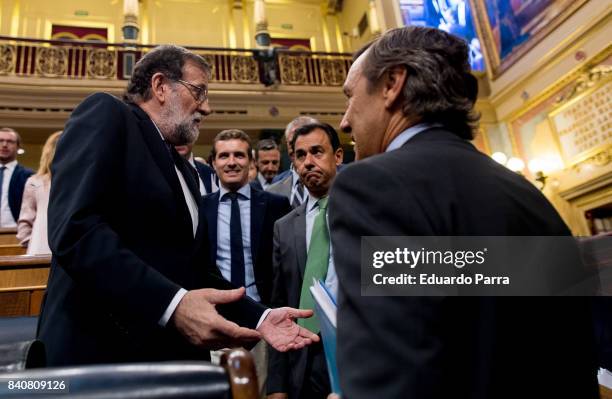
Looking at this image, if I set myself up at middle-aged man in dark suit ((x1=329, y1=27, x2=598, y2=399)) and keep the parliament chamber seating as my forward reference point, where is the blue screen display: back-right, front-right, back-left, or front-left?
back-right

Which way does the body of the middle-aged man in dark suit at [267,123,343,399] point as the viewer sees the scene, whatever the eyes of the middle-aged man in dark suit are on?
toward the camera

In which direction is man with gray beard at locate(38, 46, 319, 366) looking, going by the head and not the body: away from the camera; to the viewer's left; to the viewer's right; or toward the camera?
to the viewer's right

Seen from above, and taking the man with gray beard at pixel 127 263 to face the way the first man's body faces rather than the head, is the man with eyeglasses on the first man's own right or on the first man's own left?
on the first man's own left

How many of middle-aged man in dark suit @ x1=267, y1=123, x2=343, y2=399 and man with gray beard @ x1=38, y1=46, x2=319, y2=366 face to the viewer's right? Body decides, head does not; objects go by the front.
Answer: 1

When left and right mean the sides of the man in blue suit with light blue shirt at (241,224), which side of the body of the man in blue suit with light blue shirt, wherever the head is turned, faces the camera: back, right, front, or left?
front

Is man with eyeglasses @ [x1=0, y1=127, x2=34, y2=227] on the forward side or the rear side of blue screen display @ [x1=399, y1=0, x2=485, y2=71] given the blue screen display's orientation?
on the forward side

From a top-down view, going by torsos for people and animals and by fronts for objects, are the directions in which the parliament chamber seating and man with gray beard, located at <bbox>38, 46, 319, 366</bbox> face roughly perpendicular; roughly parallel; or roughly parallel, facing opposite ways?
roughly perpendicular

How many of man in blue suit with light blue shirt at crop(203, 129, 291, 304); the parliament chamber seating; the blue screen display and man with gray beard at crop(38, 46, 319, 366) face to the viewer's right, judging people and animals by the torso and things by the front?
1

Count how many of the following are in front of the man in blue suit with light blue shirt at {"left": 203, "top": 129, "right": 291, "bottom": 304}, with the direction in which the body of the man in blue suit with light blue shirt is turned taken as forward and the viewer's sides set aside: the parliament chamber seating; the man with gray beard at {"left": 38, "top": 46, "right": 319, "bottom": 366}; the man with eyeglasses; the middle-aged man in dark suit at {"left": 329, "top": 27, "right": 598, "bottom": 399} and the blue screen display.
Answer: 3

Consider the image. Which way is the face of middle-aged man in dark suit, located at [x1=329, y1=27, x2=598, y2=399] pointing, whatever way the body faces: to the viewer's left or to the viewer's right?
to the viewer's left

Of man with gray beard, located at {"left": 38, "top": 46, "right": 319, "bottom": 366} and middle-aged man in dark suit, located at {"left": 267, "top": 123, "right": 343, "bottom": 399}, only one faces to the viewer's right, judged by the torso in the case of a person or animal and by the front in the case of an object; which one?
the man with gray beard

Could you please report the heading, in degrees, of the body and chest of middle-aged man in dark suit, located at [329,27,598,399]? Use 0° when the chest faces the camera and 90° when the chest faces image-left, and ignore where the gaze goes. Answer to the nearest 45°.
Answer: approximately 135°
